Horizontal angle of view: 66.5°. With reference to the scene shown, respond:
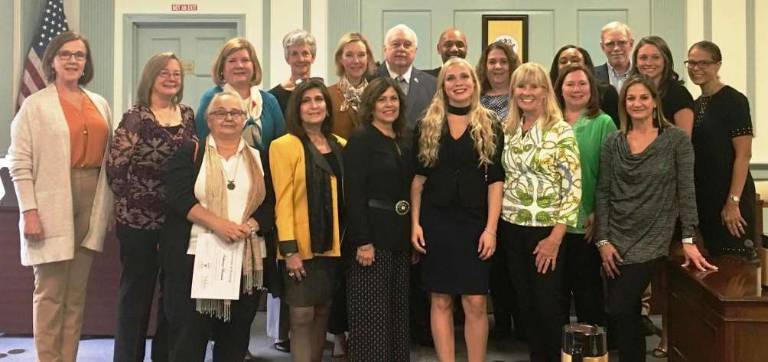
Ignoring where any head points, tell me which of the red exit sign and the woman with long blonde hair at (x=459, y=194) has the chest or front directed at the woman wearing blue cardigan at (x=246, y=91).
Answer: the red exit sign

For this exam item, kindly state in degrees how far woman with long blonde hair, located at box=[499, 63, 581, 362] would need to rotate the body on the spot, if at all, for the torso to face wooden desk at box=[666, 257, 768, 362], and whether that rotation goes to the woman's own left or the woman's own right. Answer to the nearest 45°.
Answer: approximately 135° to the woman's own left

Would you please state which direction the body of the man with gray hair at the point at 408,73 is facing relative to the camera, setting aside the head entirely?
toward the camera

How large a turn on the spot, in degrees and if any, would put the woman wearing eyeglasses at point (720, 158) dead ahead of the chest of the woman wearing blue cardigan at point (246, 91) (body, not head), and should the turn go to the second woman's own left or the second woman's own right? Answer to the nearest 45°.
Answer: approximately 90° to the second woman's own left

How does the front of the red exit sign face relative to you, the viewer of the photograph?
facing the viewer

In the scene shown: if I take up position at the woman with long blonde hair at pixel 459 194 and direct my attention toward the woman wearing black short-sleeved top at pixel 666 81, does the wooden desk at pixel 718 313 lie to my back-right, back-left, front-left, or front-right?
front-right

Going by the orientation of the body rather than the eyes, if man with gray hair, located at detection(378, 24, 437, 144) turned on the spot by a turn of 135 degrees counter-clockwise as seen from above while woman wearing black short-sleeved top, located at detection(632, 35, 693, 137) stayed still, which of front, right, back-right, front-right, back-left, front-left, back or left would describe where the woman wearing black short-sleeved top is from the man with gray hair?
front-right

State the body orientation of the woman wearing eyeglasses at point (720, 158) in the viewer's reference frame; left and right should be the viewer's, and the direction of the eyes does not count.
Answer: facing the viewer and to the left of the viewer

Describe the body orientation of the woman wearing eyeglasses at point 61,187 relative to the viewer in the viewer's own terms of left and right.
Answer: facing the viewer and to the right of the viewer

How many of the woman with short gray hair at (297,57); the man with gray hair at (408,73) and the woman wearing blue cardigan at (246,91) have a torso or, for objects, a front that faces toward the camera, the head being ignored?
3

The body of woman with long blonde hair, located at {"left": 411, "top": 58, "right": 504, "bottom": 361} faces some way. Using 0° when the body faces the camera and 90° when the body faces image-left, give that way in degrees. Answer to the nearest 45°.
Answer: approximately 0°

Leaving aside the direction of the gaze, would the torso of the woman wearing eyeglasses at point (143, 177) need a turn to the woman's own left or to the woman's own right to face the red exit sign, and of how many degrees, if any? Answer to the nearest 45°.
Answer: approximately 135° to the woman's own left

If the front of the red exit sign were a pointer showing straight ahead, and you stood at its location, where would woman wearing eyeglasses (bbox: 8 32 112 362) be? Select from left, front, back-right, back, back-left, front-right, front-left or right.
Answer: front
